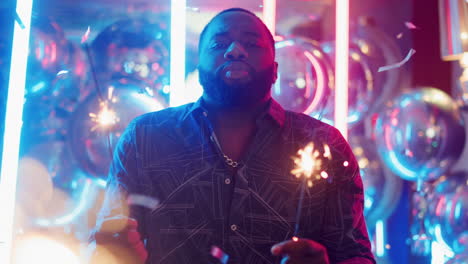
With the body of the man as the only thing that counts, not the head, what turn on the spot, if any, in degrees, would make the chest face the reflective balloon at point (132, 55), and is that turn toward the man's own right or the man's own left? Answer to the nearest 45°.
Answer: approximately 135° to the man's own right

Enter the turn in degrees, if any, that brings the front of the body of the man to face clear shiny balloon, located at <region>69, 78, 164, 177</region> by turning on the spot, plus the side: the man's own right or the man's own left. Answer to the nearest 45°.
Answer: approximately 135° to the man's own right

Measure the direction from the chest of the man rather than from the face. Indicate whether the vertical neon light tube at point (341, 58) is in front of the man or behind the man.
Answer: behind

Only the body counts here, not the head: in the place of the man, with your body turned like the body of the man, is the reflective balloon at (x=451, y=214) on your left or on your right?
on your left

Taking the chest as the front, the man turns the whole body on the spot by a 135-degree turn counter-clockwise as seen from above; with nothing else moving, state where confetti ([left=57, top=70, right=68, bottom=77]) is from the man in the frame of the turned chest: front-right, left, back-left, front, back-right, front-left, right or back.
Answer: left

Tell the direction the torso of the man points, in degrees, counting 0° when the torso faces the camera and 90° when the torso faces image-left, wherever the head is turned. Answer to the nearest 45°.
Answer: approximately 0°

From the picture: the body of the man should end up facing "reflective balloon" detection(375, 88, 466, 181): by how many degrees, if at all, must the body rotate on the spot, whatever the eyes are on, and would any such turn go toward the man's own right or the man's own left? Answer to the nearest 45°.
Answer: approximately 135° to the man's own left

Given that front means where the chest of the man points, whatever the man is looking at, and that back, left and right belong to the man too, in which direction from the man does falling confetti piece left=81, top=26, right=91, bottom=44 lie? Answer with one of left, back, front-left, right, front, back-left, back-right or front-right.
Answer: back-right

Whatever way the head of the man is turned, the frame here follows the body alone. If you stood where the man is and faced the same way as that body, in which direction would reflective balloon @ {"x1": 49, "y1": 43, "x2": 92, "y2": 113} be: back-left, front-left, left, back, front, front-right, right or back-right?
back-right
